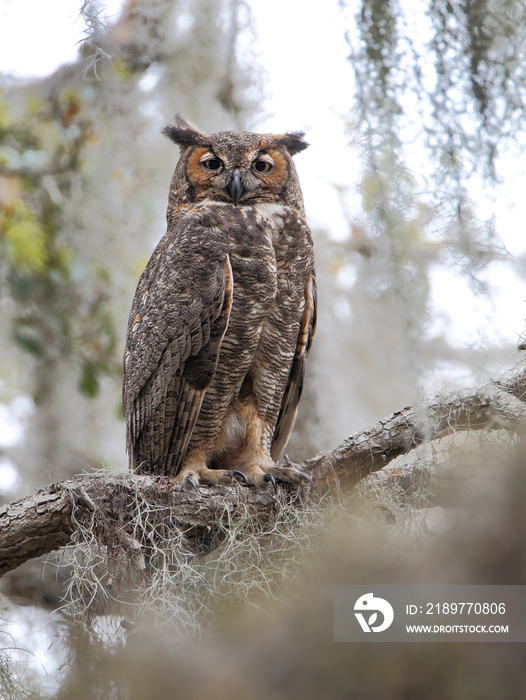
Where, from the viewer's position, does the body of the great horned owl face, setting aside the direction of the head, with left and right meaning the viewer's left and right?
facing the viewer and to the right of the viewer
